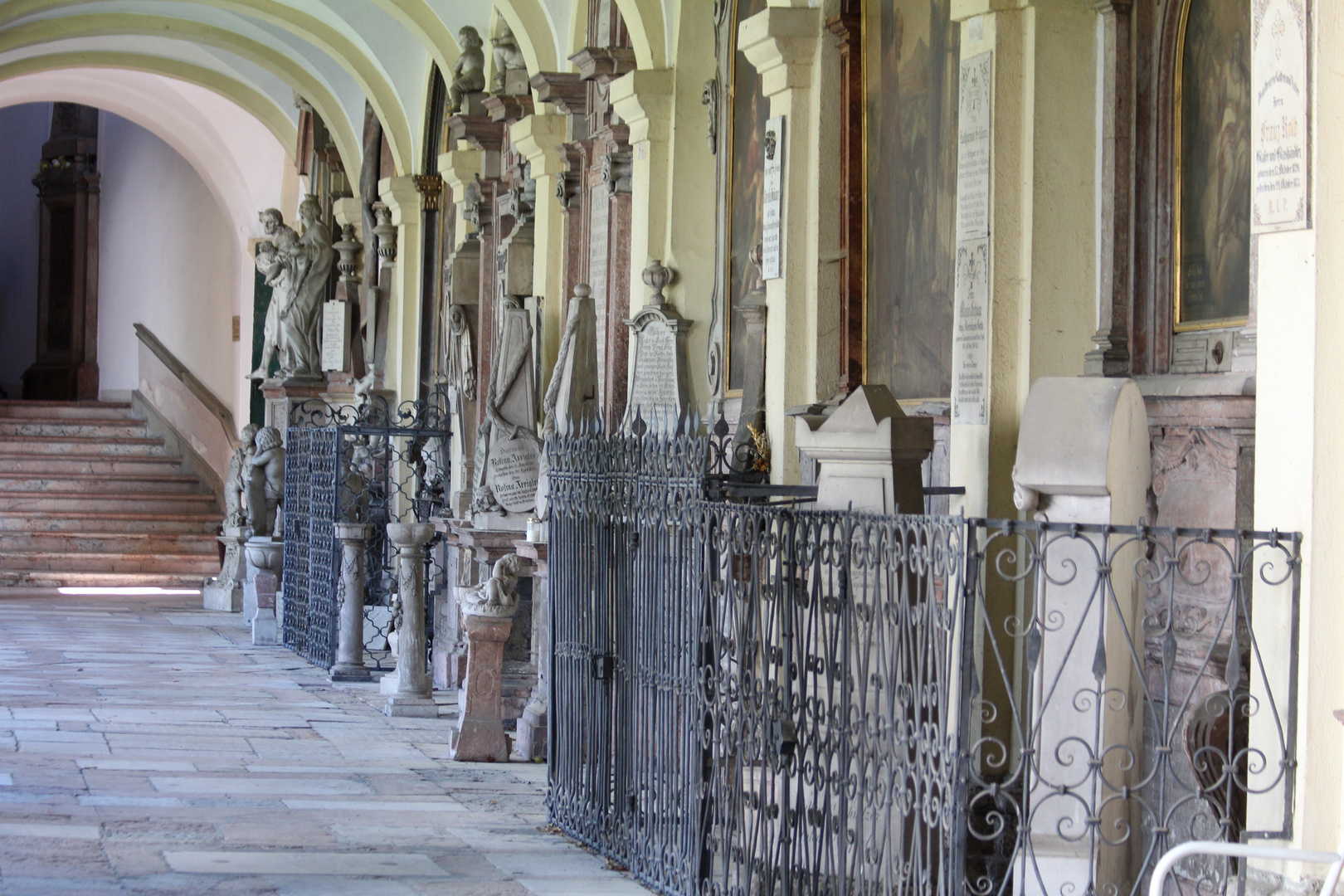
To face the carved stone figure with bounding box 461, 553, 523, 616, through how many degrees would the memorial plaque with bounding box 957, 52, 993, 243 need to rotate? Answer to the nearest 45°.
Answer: approximately 90° to its right

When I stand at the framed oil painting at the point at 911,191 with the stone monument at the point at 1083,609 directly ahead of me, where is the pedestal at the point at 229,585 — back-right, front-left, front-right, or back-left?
back-right

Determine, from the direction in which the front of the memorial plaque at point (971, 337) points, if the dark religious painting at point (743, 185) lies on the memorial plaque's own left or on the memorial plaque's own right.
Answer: on the memorial plaque's own right

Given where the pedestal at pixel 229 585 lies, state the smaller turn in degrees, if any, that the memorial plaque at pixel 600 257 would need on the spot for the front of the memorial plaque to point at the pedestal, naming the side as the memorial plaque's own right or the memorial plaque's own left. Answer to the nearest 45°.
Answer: approximately 90° to the memorial plaque's own right

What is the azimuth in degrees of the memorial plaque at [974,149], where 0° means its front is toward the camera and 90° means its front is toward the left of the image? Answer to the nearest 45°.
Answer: approximately 45°
